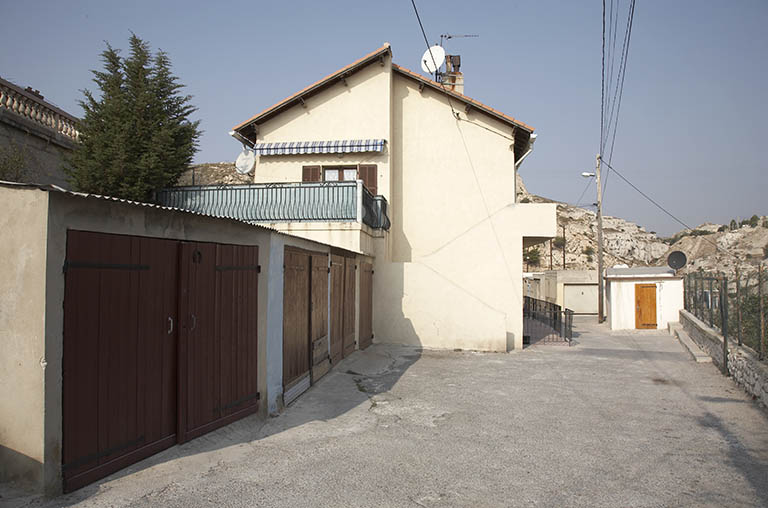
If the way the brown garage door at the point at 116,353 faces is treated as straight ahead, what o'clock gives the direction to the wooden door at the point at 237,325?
The wooden door is roughly at 9 o'clock from the brown garage door.

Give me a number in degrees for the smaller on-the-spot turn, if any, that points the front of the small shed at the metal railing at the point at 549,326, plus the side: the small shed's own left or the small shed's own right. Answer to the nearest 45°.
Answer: approximately 45° to the small shed's own right

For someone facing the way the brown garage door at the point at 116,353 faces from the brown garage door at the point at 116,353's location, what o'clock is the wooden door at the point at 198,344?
The wooden door is roughly at 9 o'clock from the brown garage door.

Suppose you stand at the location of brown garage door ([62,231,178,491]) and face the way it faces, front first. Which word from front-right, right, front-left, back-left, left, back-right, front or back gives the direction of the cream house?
left

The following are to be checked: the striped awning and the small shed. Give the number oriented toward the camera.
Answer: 2

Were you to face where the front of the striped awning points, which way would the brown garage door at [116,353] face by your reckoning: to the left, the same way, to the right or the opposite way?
to the left

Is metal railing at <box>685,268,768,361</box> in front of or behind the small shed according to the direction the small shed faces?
in front

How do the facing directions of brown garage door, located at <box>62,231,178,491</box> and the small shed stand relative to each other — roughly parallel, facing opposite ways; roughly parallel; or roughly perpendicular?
roughly perpendicular

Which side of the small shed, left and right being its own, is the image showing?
front

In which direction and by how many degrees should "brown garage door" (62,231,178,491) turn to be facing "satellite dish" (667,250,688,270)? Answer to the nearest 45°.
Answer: approximately 45° to its left

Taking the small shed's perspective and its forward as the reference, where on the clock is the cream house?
The cream house is roughly at 1 o'clock from the small shed.

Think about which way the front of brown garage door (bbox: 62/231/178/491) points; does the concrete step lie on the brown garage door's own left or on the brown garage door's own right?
on the brown garage door's own left

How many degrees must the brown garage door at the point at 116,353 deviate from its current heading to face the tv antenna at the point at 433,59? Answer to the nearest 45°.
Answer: approximately 90° to its left

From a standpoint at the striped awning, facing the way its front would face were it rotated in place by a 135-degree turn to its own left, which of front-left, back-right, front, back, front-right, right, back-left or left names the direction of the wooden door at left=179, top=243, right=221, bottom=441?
back-right

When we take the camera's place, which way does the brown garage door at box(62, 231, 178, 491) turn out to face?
facing the viewer and to the right of the viewer

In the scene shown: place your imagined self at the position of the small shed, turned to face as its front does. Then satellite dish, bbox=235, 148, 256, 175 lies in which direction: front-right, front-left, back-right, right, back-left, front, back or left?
front-right
